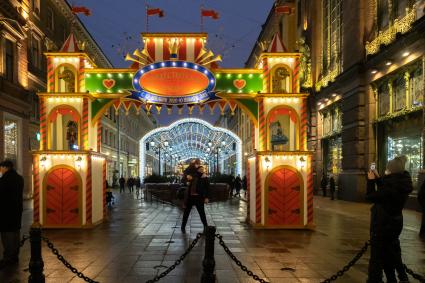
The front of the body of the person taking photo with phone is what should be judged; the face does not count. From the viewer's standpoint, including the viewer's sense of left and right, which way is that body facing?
facing away from the viewer and to the left of the viewer

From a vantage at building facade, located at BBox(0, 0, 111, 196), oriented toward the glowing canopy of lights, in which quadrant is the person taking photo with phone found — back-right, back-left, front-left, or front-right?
back-right

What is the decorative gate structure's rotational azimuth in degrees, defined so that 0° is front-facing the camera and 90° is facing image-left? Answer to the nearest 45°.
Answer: approximately 0°

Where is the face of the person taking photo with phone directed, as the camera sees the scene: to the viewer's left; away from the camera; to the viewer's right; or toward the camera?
away from the camera

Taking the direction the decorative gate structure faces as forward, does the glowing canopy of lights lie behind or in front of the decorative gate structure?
behind
